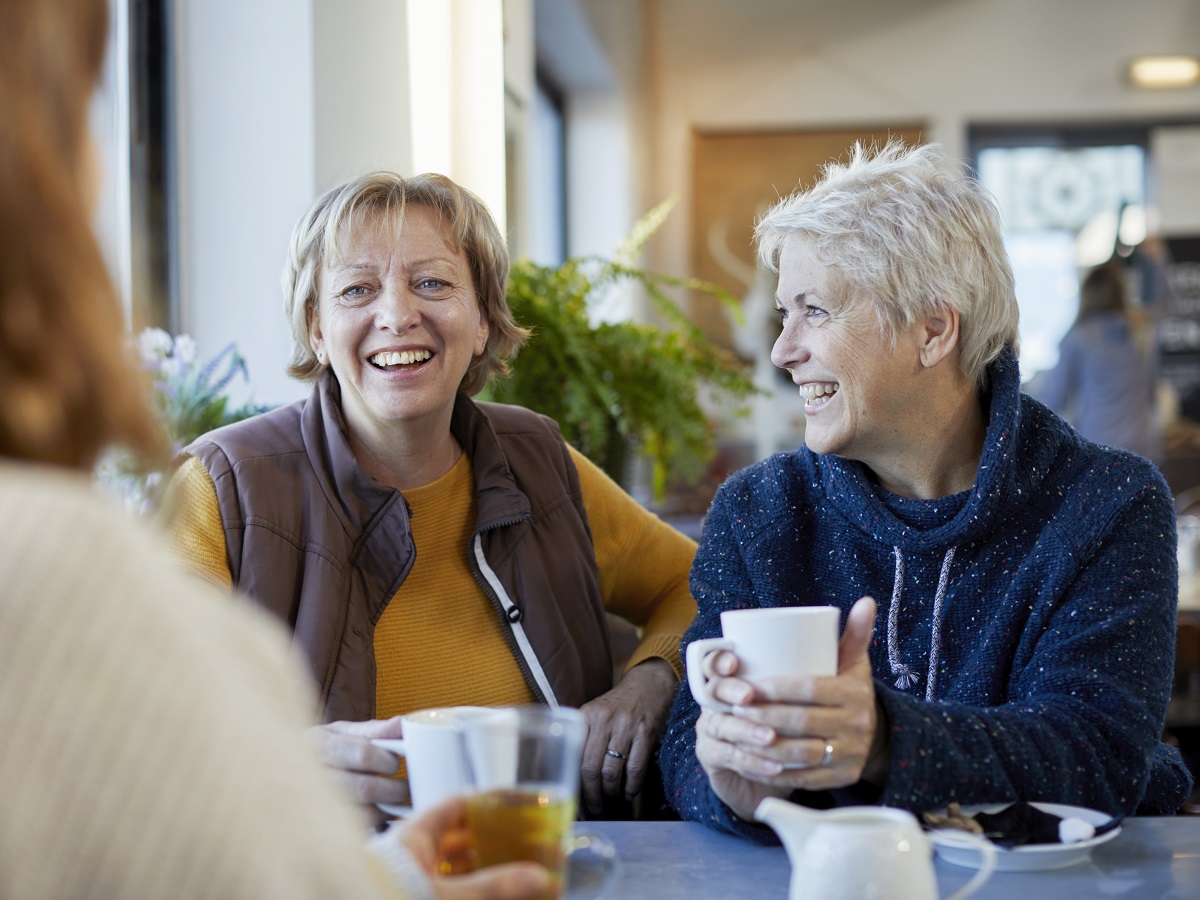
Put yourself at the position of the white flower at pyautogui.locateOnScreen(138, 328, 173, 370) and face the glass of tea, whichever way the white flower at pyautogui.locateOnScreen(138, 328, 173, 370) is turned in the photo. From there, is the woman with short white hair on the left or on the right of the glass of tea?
left

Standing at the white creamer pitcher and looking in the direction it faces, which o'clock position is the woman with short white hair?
The woman with short white hair is roughly at 3 o'clock from the white creamer pitcher.

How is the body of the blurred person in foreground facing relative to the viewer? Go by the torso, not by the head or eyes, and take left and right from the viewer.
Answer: facing away from the viewer and to the right of the viewer

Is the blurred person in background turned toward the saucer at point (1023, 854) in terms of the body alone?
no

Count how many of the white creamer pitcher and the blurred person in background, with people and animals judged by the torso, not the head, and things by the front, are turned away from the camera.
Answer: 1

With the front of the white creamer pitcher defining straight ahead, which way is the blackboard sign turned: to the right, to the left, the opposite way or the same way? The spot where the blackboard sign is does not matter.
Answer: to the left

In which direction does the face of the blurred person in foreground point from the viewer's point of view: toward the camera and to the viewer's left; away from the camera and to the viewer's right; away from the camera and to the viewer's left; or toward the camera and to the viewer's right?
away from the camera and to the viewer's right

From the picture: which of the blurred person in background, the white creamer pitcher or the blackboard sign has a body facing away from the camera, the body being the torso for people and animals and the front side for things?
the blurred person in background

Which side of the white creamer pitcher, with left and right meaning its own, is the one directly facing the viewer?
left

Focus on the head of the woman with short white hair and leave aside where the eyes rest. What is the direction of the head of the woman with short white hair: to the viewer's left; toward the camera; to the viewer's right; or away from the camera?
to the viewer's left

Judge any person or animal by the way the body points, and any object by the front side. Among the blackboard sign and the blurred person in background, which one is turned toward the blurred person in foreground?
the blackboard sign

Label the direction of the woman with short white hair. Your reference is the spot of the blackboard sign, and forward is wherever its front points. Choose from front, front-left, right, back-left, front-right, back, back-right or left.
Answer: front

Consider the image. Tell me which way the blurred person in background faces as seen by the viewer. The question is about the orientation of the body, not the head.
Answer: away from the camera

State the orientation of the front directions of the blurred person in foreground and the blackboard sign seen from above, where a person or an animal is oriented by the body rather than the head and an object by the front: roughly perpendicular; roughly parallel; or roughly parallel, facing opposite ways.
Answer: roughly parallel, facing opposite ways

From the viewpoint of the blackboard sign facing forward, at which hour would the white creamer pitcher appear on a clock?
The white creamer pitcher is roughly at 12 o'clock from the blackboard sign.

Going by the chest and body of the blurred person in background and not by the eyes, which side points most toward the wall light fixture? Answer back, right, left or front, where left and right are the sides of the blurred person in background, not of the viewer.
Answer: front

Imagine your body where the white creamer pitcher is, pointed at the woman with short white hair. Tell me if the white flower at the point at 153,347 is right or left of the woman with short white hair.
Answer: left

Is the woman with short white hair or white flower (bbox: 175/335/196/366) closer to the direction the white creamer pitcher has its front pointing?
the white flower

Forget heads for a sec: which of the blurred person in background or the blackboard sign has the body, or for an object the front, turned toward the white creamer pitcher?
the blackboard sign

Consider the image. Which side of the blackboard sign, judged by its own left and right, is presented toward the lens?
front
